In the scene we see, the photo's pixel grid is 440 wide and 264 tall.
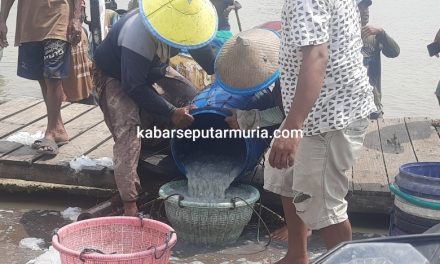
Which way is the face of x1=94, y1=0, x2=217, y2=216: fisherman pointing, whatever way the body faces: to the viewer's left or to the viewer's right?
to the viewer's right

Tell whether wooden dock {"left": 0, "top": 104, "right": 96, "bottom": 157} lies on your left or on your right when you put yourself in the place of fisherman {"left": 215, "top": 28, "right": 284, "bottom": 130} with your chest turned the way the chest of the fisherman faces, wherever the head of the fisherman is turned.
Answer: on your right

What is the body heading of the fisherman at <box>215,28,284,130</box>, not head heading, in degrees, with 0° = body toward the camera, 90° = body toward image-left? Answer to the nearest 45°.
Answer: approximately 45°

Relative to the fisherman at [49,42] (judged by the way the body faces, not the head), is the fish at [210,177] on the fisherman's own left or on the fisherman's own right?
on the fisherman's own left

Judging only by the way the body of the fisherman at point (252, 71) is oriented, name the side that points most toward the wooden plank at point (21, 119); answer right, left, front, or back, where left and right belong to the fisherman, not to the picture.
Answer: right

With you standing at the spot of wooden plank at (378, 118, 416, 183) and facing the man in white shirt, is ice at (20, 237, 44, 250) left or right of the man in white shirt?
right

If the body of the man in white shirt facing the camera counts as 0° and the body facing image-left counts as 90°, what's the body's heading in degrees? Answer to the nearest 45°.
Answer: approximately 90°
